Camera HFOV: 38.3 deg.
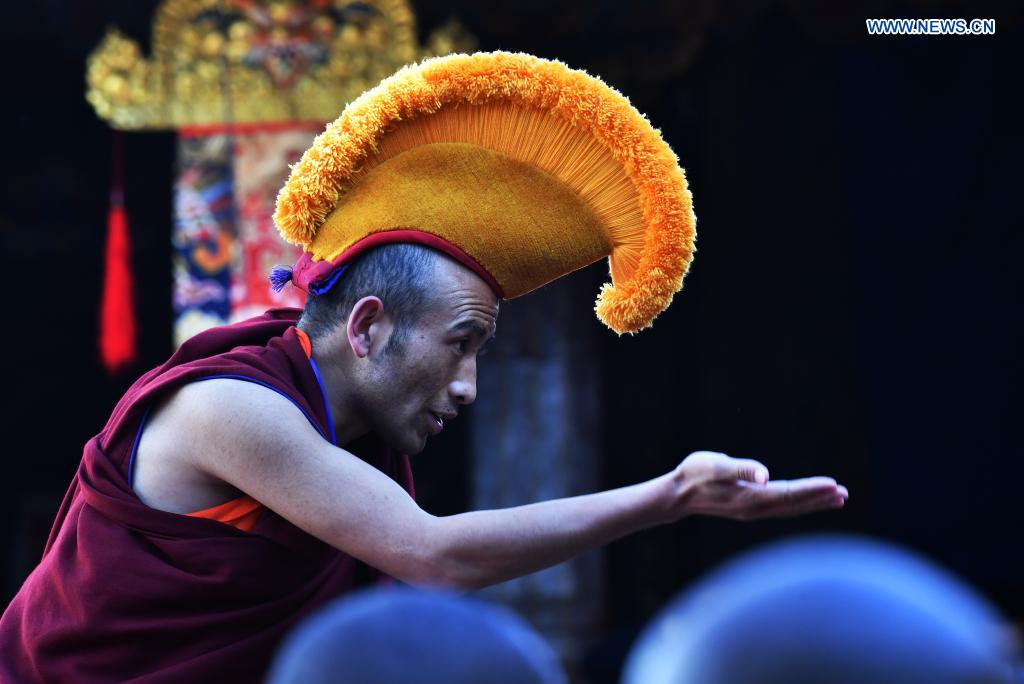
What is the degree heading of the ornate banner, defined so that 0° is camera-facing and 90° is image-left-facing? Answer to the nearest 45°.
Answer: approximately 0°

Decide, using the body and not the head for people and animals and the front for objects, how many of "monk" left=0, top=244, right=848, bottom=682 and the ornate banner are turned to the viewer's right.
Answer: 1

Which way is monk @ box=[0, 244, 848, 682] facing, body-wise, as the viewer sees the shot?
to the viewer's right

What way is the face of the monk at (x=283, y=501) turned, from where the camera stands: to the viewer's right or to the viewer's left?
to the viewer's right

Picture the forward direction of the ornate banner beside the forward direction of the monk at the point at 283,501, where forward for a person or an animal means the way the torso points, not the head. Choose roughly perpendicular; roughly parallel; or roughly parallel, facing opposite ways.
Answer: roughly perpendicular

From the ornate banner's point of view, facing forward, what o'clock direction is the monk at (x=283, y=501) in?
The monk is roughly at 12 o'clock from the ornate banner.
